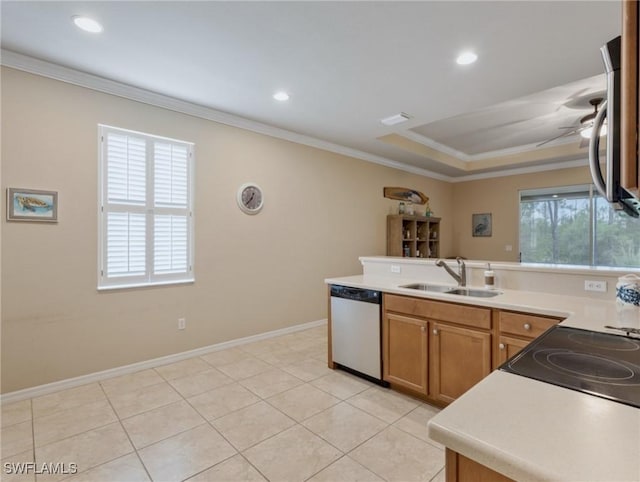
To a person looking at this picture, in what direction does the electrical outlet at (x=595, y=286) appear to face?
facing the viewer

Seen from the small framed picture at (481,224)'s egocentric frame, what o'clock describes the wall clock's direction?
The wall clock is roughly at 1 o'clock from the small framed picture.

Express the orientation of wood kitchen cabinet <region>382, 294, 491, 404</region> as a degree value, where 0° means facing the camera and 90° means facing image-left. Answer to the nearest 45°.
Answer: approximately 45°

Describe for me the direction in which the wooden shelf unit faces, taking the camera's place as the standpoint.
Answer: facing the viewer and to the right of the viewer

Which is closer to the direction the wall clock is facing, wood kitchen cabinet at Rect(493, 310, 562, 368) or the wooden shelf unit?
the wood kitchen cabinet

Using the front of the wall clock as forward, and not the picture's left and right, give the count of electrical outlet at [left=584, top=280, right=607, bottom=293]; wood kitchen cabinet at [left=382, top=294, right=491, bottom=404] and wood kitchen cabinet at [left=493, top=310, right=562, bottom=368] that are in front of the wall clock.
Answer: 3

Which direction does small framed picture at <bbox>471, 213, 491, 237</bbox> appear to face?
toward the camera

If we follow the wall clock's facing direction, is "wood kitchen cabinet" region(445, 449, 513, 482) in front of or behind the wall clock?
in front

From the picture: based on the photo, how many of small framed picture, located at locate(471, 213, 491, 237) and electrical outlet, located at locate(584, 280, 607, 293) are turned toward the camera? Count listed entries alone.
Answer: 2

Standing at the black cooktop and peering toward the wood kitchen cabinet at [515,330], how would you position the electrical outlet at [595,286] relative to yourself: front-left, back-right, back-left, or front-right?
front-right

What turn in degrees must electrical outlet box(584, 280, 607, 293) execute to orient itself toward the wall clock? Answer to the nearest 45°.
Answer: approximately 90° to its right

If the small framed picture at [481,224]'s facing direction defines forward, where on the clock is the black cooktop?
The black cooktop is roughly at 12 o'clock from the small framed picture.

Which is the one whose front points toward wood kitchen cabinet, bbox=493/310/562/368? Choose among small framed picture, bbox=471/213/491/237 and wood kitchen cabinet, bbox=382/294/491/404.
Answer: the small framed picture

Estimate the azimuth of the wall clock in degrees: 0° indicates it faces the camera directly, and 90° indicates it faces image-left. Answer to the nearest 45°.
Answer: approximately 315°

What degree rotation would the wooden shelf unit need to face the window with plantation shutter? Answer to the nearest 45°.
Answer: approximately 90° to its right

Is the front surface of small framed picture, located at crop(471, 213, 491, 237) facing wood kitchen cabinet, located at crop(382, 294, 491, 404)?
yes

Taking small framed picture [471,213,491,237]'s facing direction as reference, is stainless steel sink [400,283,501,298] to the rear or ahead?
ahead
